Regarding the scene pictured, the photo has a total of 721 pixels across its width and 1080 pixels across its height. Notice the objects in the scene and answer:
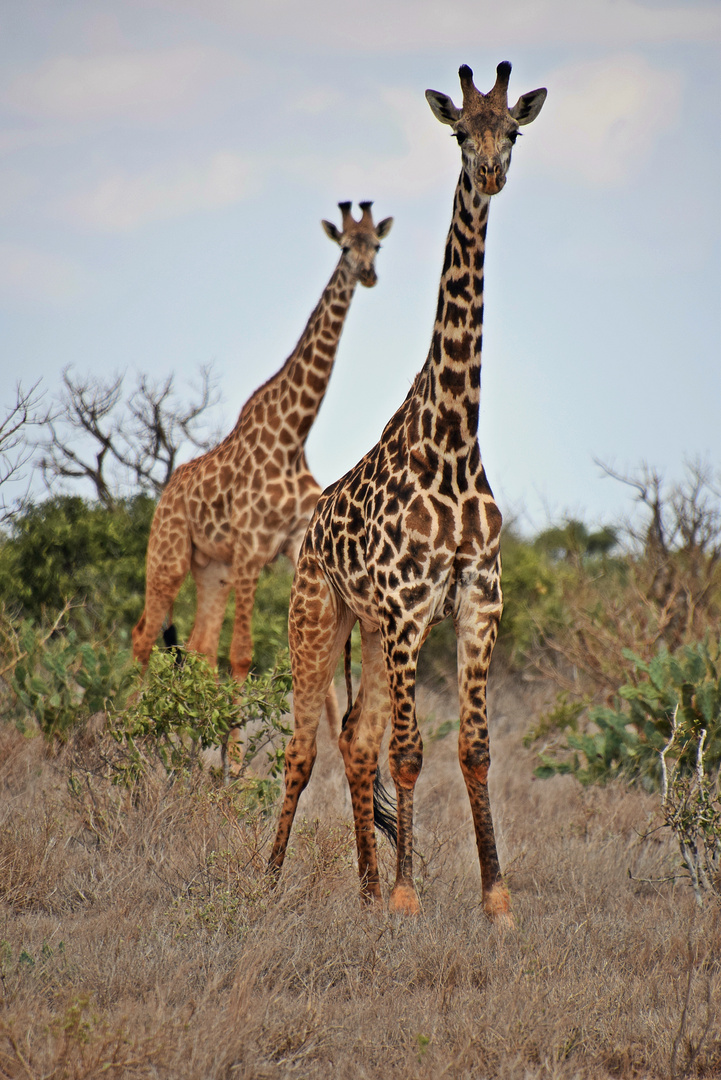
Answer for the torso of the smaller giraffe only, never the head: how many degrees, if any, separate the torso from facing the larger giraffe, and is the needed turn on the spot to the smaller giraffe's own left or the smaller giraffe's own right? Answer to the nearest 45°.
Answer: approximately 45° to the smaller giraffe's own right

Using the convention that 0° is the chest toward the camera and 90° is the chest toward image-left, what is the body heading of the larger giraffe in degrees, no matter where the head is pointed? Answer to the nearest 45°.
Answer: approximately 315°

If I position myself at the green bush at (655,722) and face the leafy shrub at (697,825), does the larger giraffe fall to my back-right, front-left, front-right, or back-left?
front-right

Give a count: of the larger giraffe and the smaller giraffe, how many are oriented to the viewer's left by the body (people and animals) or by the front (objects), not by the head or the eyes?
0

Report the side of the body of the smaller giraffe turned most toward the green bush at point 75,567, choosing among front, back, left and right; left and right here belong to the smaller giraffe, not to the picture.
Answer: back

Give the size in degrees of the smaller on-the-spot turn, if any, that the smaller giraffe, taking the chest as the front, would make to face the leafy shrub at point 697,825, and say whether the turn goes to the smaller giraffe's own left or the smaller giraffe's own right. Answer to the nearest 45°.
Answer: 0° — it already faces it

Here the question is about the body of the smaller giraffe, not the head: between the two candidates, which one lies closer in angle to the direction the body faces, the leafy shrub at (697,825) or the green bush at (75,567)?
the leafy shrub

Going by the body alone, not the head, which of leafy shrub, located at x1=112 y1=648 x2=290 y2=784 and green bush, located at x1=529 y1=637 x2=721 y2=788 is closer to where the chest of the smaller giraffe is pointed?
the green bush

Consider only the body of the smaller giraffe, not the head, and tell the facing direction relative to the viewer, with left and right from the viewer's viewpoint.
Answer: facing the viewer and to the right of the viewer

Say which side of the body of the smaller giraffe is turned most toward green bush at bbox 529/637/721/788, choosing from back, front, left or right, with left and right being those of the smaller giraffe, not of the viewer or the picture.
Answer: front
